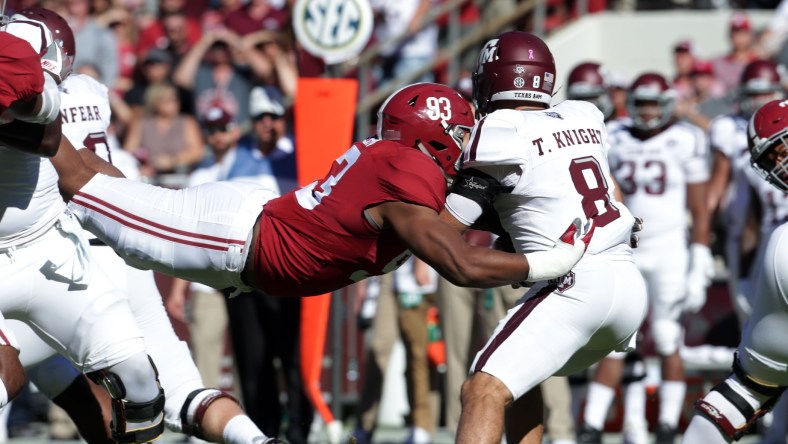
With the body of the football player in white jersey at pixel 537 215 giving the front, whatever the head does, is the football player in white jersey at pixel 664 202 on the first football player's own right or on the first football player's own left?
on the first football player's own right

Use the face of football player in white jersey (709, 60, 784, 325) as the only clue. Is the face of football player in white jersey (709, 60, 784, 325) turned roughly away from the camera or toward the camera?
toward the camera

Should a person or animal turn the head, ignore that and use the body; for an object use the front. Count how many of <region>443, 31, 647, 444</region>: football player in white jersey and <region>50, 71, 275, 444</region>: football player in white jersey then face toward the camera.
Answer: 0

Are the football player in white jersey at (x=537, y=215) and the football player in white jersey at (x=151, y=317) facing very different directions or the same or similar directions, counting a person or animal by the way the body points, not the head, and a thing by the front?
same or similar directions

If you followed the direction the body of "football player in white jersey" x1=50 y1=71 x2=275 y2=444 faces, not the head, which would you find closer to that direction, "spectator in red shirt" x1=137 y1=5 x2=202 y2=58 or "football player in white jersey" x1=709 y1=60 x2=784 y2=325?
the spectator in red shirt

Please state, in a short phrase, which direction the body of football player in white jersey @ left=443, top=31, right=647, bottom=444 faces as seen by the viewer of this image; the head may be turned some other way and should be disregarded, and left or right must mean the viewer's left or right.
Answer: facing away from the viewer and to the left of the viewer

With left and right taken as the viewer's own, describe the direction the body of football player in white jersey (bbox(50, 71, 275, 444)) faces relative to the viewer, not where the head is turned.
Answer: facing away from the viewer and to the left of the viewer

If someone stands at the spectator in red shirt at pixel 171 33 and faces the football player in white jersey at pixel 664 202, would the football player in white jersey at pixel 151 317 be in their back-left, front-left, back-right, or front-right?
front-right

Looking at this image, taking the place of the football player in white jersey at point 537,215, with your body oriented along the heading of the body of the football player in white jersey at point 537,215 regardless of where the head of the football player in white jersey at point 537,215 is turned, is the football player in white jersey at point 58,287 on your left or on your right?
on your left
